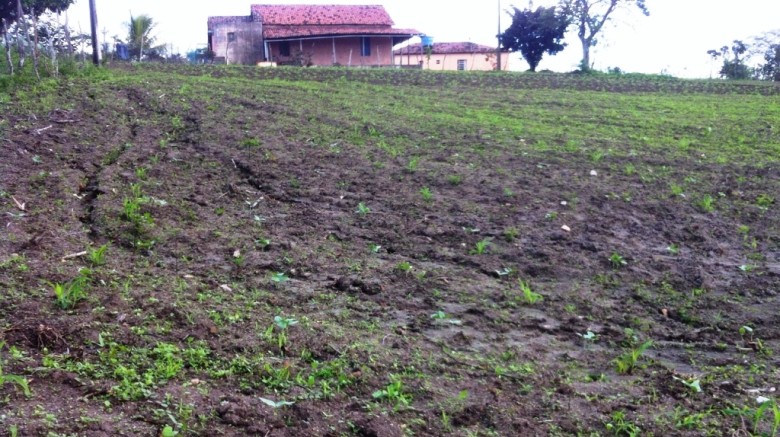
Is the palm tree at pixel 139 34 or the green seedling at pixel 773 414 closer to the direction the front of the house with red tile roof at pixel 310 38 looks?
the green seedling

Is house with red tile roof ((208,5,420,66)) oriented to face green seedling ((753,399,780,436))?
yes

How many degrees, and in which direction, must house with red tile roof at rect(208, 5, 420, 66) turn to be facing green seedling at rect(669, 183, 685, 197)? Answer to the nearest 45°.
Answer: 0° — it already faces it

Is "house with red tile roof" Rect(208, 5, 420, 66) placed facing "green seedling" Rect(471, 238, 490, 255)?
yes

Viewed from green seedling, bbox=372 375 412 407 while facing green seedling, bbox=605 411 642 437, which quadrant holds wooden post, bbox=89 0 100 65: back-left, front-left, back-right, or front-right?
back-left

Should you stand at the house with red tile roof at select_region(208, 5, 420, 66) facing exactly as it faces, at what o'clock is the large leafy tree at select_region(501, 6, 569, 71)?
The large leafy tree is roughly at 9 o'clock from the house with red tile roof.

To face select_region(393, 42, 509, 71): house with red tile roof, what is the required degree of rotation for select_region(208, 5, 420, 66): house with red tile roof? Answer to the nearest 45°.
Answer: approximately 135° to its left

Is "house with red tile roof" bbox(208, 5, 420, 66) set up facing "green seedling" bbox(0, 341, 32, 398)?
yes

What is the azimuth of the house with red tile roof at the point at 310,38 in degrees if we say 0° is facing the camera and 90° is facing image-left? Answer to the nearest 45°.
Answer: approximately 0°

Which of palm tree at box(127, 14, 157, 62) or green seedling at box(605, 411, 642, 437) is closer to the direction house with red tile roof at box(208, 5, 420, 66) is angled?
the green seedling
